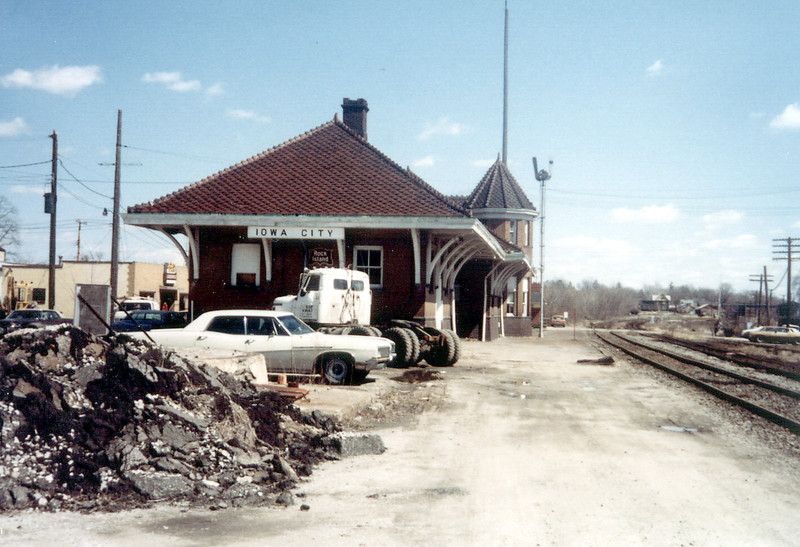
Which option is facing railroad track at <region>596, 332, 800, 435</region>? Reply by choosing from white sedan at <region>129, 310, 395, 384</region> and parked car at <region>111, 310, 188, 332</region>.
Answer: the white sedan

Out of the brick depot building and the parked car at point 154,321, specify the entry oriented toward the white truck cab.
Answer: the brick depot building

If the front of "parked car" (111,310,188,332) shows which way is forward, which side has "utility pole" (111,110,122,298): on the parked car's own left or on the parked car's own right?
on the parked car's own right

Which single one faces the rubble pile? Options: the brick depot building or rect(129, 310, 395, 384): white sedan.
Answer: the brick depot building

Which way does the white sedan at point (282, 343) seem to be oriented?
to the viewer's right

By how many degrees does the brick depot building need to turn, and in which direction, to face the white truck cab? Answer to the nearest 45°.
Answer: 0° — it already faces it

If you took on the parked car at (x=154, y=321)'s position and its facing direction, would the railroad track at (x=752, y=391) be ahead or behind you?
behind

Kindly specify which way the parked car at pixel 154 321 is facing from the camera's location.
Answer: facing to the left of the viewer

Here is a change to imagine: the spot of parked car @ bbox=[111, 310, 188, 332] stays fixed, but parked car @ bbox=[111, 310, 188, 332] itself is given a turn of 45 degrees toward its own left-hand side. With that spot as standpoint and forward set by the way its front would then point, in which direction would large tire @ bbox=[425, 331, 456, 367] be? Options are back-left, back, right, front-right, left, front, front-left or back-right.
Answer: left

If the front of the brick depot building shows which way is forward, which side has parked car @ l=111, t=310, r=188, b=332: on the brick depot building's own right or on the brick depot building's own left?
on the brick depot building's own right
